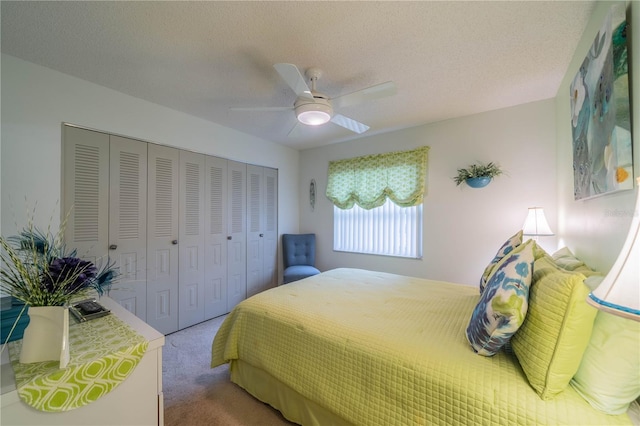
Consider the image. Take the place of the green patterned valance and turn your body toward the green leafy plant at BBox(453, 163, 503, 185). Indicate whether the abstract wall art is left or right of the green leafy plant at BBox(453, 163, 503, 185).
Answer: right

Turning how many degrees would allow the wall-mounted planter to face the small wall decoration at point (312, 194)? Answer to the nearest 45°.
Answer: approximately 90° to its right

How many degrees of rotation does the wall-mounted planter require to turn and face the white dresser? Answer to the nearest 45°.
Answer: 0° — it already faces it

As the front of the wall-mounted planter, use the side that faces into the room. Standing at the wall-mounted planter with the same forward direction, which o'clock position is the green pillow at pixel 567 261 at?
The green pillow is roughly at 11 o'clock from the wall-mounted planter.

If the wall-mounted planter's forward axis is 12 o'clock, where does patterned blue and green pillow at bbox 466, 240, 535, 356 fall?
The patterned blue and green pillow is roughly at 12 o'clock from the wall-mounted planter.

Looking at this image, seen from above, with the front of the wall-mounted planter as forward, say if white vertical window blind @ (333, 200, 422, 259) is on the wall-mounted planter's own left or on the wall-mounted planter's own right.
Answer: on the wall-mounted planter's own right

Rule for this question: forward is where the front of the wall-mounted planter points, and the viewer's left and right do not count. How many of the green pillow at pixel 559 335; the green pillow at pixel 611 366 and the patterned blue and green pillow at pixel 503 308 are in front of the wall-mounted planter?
3

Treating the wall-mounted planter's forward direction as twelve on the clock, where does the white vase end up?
The white vase is roughly at 1 o'clock from the wall-mounted planter.

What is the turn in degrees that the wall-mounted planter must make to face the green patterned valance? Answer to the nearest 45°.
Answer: approximately 90° to its right

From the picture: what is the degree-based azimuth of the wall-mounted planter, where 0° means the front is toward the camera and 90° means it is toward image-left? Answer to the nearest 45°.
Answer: approximately 0°
